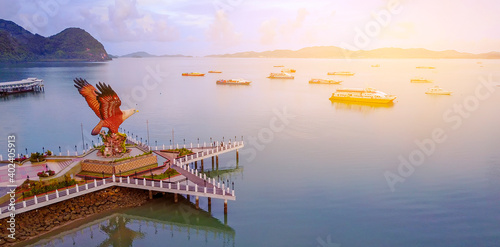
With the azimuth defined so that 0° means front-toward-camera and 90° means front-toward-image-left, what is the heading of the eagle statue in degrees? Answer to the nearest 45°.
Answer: approximately 270°
